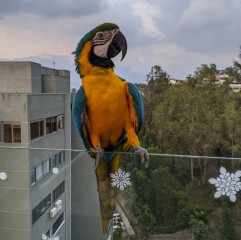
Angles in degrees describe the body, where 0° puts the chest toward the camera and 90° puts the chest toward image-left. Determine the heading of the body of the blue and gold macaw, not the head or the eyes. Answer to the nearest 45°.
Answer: approximately 0°
